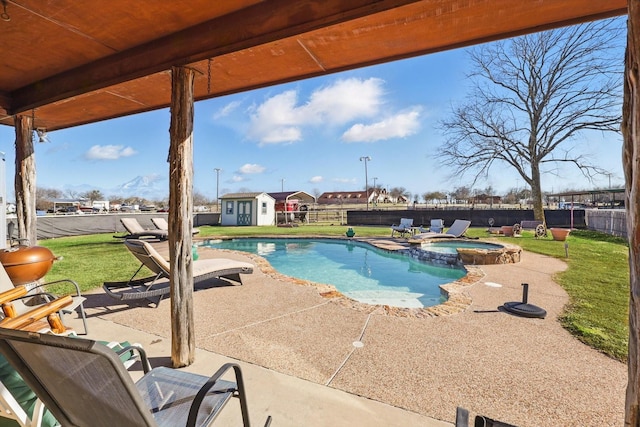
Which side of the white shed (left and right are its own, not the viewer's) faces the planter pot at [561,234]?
left

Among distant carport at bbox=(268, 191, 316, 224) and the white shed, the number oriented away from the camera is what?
0

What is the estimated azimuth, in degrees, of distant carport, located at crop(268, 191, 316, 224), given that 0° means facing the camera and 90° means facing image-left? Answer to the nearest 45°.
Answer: approximately 315°

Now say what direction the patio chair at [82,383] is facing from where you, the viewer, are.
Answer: facing away from the viewer and to the right of the viewer

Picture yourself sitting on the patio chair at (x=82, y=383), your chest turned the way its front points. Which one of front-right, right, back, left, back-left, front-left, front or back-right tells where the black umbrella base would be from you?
front-right

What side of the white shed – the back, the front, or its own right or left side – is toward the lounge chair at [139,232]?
front

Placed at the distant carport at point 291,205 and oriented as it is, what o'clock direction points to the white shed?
The white shed is roughly at 3 o'clock from the distant carport.

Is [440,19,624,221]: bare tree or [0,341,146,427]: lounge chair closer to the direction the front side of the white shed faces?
the lounge chair

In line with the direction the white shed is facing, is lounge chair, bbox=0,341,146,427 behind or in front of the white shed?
in front

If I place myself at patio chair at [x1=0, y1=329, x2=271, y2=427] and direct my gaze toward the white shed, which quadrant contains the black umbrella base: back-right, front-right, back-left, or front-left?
front-right

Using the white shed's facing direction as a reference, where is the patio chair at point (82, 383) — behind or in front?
in front

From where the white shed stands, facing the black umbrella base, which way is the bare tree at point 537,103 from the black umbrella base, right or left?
left

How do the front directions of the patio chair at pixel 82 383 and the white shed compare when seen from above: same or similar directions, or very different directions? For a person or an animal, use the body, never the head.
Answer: very different directions

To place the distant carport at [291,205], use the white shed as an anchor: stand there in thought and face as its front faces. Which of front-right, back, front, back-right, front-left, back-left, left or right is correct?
back

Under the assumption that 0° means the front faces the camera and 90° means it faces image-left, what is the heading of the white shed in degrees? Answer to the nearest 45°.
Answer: approximately 45°

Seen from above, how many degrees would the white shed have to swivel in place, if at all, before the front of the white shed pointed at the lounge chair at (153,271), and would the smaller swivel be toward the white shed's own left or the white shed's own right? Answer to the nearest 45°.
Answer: approximately 45° to the white shed's own left
